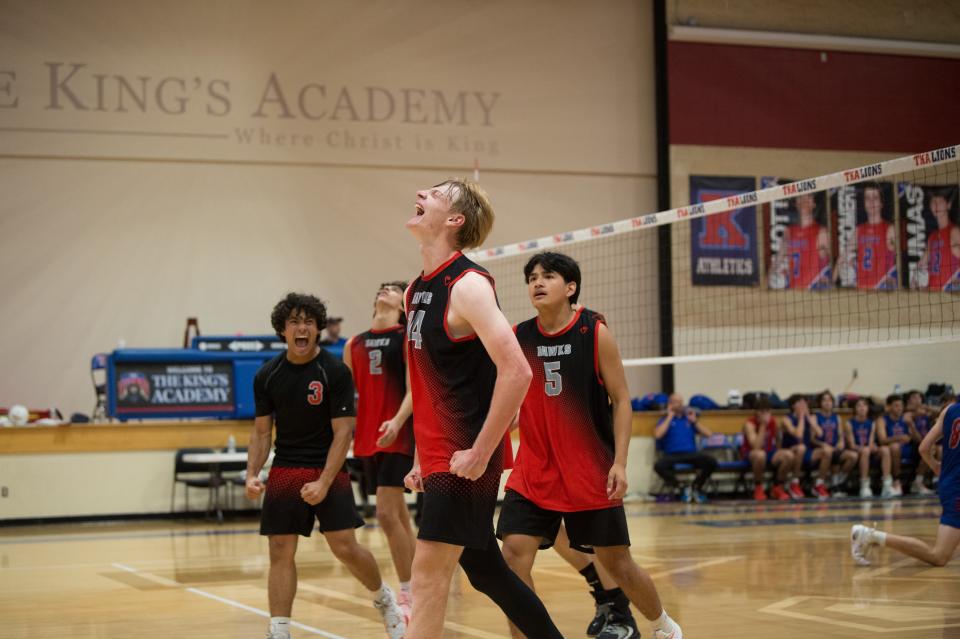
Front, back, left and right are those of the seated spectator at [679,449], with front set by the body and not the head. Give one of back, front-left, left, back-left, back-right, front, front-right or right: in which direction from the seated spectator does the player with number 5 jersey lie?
front

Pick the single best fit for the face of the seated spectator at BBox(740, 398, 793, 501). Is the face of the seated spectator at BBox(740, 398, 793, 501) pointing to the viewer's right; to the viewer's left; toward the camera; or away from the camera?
toward the camera

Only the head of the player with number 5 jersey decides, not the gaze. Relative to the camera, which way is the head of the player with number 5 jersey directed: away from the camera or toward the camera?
toward the camera

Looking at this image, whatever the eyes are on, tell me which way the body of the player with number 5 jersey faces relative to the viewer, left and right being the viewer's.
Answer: facing the viewer and to the left of the viewer

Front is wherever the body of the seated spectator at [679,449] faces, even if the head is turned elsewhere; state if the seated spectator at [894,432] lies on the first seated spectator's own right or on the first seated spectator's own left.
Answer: on the first seated spectator's own left

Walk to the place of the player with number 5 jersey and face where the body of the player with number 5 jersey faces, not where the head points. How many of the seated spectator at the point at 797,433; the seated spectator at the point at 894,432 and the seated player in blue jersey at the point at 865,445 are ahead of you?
0

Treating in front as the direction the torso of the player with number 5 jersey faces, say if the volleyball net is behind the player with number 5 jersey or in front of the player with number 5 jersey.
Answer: behind

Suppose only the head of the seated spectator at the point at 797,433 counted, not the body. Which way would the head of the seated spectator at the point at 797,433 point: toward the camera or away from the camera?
toward the camera

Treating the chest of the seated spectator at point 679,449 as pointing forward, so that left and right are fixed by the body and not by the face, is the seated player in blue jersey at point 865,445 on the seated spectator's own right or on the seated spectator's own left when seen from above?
on the seated spectator's own left

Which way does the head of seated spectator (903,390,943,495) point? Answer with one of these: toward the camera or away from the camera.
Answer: toward the camera

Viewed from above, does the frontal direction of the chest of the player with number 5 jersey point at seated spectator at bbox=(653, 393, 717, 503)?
no

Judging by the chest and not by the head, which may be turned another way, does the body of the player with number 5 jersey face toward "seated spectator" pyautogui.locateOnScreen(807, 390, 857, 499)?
no

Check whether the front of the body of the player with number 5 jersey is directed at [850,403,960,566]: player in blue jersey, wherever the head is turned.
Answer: no

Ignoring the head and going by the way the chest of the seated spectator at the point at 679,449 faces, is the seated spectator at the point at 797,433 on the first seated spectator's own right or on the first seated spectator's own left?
on the first seated spectator's own left

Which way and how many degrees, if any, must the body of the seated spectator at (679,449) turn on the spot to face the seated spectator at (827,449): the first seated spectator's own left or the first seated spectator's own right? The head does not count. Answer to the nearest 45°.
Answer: approximately 135° to the first seated spectator's own left

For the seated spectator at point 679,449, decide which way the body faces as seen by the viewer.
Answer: toward the camera

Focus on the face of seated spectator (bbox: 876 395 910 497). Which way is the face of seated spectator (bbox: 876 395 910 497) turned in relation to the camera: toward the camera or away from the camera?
toward the camera

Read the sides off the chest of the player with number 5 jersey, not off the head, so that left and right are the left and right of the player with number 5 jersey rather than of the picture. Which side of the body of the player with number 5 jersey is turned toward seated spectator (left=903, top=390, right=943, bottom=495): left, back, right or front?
back

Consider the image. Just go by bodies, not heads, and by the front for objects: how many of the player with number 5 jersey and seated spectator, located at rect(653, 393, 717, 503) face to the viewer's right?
0
